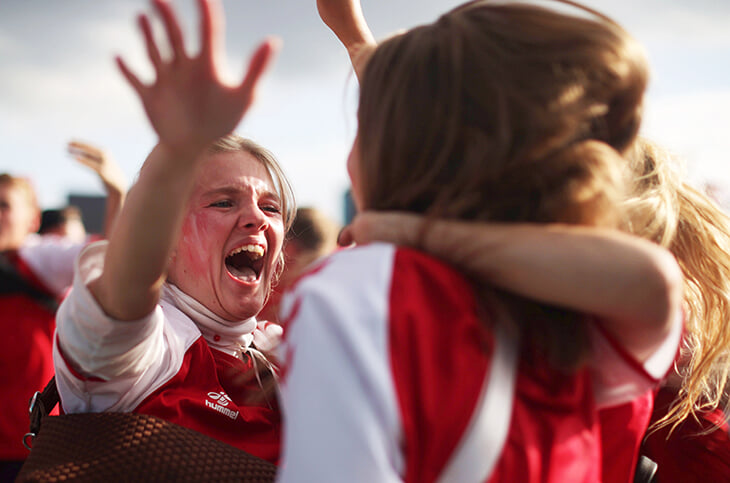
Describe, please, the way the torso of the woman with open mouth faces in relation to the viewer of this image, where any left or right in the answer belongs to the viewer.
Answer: facing the viewer and to the right of the viewer

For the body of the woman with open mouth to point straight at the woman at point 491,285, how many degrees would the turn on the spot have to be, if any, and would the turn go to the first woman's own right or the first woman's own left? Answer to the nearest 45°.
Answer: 0° — they already face them

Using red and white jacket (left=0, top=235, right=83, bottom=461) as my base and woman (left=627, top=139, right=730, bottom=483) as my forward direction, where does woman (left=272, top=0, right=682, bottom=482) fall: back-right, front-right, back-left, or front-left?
front-right

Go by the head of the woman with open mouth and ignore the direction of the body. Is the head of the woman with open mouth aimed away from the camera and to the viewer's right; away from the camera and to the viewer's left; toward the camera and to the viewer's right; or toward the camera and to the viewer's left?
toward the camera and to the viewer's right

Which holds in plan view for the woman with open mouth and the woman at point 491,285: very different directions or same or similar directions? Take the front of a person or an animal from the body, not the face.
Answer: very different directions

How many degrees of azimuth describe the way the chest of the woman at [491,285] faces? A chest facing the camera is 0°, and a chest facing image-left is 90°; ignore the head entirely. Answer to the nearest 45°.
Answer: approximately 135°

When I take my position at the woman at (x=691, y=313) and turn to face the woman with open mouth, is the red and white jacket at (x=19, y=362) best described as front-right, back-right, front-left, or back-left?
front-right

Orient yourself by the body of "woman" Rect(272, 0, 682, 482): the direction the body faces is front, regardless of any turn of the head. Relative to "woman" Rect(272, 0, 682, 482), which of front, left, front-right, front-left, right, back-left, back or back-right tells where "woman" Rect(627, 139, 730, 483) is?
right

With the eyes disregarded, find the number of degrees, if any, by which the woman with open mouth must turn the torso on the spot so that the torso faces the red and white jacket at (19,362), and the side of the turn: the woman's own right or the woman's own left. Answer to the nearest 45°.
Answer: approximately 180°
